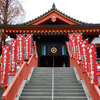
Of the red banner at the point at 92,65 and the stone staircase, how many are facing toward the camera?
2

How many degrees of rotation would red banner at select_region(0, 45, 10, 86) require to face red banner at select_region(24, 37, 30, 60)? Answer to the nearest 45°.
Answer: approximately 135° to its left

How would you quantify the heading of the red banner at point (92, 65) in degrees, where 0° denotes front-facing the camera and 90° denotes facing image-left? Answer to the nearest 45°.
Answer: approximately 0°

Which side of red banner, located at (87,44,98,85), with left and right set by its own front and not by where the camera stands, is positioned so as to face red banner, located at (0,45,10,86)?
right

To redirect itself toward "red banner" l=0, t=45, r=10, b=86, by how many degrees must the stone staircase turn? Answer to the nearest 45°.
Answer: approximately 90° to its right

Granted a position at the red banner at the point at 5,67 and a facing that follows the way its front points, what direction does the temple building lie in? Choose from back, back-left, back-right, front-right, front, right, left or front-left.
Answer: back-left

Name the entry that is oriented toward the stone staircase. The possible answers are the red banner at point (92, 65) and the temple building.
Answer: the temple building

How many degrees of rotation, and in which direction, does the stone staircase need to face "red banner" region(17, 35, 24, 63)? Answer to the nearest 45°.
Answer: approximately 135° to its right
